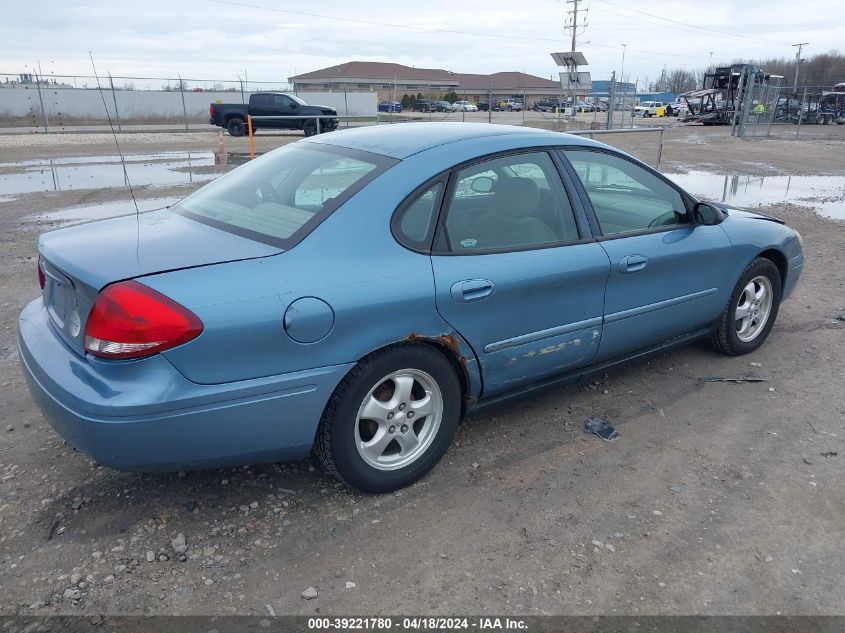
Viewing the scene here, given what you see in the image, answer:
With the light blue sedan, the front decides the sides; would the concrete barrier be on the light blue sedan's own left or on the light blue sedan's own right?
on the light blue sedan's own left

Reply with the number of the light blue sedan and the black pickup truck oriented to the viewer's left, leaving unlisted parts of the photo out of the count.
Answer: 0

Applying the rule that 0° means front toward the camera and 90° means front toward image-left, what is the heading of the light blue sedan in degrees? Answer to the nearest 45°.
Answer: approximately 225°

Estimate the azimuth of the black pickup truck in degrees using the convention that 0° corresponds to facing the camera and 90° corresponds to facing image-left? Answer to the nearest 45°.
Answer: approximately 270°

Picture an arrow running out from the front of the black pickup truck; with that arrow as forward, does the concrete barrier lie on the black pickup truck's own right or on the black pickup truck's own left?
on the black pickup truck's own left

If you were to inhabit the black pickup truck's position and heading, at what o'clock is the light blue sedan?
The light blue sedan is roughly at 3 o'clock from the black pickup truck.

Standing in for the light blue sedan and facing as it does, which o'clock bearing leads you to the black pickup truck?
The black pickup truck is roughly at 10 o'clock from the light blue sedan.
